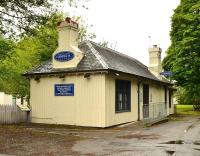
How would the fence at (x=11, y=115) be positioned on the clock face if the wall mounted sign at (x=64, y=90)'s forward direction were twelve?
The fence is roughly at 4 o'clock from the wall mounted sign.

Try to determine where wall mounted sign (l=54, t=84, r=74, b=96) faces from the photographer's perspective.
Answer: facing the viewer

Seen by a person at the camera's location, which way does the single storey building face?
facing the viewer and to the right of the viewer

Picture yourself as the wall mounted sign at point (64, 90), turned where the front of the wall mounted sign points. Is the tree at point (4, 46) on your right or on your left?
on your right

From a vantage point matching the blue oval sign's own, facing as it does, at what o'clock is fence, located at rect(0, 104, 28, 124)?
The fence is roughly at 4 o'clock from the blue oval sign.

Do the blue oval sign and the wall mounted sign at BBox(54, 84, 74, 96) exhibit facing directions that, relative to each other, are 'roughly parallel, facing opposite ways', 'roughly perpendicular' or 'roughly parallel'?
roughly parallel

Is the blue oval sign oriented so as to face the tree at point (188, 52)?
no

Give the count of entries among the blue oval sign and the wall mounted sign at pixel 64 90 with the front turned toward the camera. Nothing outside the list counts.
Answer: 2

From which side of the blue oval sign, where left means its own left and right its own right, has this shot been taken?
front
